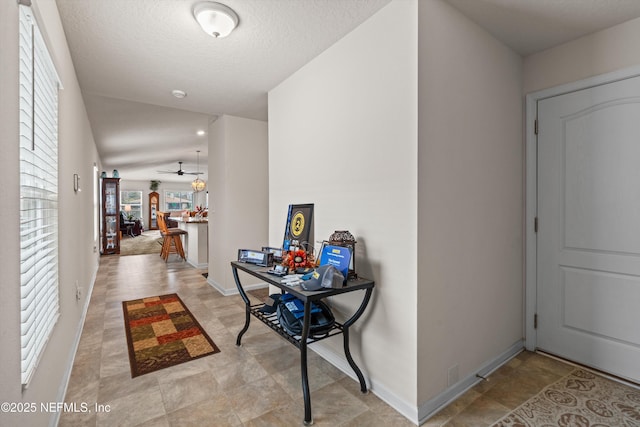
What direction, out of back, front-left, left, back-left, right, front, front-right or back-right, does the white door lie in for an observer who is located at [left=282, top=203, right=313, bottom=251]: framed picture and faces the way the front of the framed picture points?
back-left

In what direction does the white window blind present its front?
to the viewer's right

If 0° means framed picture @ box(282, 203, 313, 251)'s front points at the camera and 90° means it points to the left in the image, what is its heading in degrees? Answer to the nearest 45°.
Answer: approximately 45°

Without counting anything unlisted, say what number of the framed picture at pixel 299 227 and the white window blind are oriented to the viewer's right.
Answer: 1

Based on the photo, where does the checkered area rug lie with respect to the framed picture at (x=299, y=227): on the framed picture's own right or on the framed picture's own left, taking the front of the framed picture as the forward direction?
on the framed picture's own right

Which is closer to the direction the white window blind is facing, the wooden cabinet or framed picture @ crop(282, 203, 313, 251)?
the framed picture

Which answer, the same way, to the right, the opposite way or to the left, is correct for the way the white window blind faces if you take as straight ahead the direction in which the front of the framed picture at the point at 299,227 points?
the opposite way

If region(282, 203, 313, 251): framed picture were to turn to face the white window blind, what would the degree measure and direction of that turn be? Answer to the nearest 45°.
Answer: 0° — it already faces it
